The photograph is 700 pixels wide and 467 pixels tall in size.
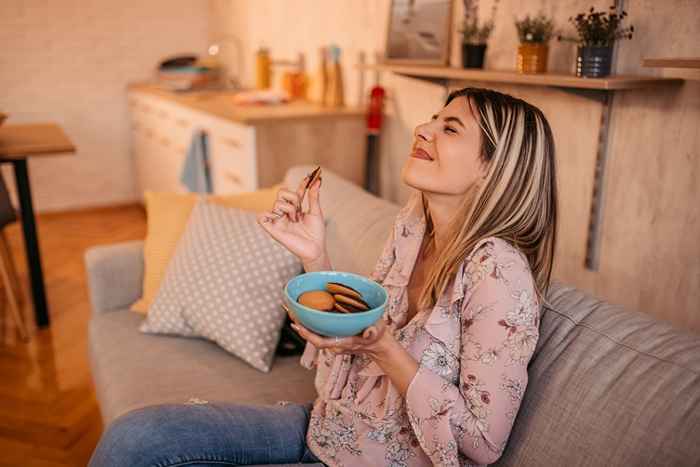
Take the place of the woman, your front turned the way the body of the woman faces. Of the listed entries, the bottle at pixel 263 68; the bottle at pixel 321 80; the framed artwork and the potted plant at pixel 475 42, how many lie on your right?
4

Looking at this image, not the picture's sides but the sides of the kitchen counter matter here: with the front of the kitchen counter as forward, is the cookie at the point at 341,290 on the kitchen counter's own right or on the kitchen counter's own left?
on the kitchen counter's own left

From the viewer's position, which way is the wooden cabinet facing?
facing the viewer and to the left of the viewer

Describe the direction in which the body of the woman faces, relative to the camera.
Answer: to the viewer's left

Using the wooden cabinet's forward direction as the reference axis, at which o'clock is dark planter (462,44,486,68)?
The dark planter is roughly at 9 o'clock from the wooden cabinet.

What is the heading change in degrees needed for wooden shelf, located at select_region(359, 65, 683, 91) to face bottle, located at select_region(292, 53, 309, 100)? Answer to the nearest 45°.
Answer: approximately 90° to its right

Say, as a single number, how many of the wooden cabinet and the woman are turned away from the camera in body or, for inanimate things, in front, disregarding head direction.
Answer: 0

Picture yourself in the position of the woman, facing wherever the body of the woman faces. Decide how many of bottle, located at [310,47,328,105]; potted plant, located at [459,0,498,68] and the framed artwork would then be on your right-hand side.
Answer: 3

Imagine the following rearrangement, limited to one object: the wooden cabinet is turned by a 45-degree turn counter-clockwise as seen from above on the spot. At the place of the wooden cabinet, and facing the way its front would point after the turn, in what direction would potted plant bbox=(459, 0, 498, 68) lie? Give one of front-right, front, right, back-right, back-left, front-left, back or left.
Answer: front-left

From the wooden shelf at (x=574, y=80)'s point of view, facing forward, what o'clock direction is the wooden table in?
The wooden table is roughly at 2 o'clock from the wooden shelf.

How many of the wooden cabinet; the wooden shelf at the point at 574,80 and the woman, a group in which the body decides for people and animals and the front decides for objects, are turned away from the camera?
0

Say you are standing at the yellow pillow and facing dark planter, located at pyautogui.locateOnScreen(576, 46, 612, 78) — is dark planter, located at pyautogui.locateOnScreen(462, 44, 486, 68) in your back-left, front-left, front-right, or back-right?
front-left

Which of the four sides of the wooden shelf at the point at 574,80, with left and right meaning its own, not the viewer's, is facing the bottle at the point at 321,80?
right

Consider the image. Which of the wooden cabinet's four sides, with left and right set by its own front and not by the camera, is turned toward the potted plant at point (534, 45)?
left

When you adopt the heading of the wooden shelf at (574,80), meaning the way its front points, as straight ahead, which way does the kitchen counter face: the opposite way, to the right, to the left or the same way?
the same way

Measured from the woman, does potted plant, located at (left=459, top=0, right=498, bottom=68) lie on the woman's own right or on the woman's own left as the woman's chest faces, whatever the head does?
on the woman's own right

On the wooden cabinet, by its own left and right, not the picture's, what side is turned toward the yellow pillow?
front

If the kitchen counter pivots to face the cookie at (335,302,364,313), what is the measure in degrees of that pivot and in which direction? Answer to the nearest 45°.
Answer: approximately 45° to its left
